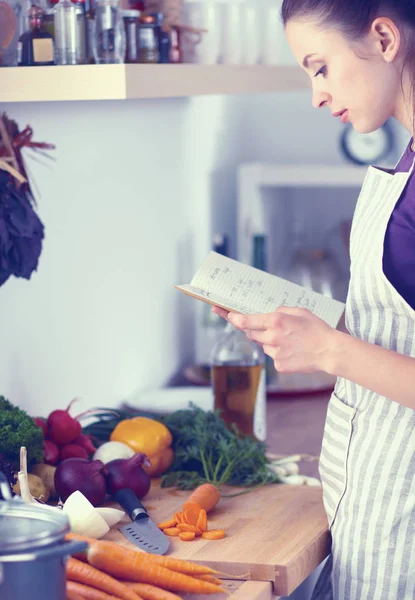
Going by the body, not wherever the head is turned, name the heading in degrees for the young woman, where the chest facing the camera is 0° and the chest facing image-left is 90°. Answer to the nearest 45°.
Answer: approximately 90°
